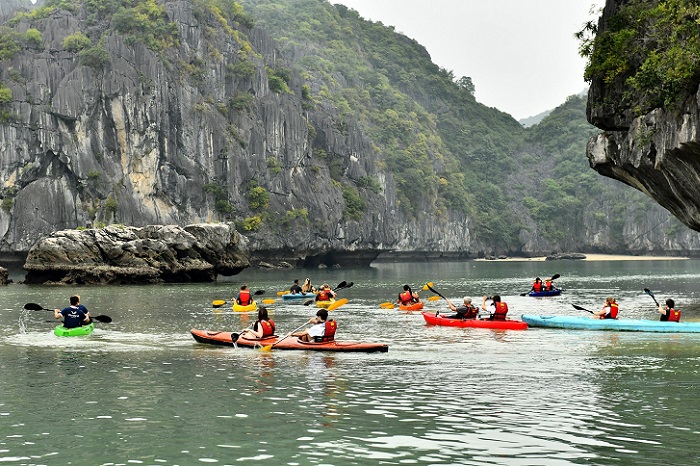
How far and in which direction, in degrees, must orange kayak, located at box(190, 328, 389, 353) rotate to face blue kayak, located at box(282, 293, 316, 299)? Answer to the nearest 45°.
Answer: approximately 90° to its right

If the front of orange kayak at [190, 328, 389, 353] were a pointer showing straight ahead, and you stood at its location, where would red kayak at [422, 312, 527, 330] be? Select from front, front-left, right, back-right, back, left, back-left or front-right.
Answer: back-right

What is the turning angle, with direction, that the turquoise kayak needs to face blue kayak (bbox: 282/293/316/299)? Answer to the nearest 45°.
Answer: approximately 45° to its right

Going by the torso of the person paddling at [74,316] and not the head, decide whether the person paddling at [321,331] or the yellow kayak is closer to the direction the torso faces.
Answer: the yellow kayak

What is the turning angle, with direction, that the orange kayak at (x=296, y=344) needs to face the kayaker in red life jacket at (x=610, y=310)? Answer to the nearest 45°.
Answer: approximately 135° to its right

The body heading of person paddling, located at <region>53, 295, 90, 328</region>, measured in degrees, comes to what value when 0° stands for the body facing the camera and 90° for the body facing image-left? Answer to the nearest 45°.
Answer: approximately 180°

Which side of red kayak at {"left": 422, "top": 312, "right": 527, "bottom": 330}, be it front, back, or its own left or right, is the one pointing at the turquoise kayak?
back

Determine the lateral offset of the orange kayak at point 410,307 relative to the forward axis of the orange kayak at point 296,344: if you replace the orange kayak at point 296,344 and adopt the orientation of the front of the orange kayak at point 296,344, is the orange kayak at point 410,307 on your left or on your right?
on your right

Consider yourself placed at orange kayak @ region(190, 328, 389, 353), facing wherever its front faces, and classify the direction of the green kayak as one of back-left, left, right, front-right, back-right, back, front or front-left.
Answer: front-right

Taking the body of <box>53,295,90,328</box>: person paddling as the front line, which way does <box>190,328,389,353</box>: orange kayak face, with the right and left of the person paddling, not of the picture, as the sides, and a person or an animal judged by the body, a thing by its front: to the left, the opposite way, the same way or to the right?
to the left

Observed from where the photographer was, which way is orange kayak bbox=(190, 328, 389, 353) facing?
facing to the left of the viewer

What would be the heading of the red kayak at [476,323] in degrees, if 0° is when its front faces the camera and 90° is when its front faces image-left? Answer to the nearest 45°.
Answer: approximately 90°

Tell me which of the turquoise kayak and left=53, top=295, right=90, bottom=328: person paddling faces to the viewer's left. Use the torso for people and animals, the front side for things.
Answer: the turquoise kayak

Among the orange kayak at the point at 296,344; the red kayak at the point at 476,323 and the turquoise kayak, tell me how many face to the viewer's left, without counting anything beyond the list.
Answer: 3

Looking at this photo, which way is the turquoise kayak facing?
to the viewer's left

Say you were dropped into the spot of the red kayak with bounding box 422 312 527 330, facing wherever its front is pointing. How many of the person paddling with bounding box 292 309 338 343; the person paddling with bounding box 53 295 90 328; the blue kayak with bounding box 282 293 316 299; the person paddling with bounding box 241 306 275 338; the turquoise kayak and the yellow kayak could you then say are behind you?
1
